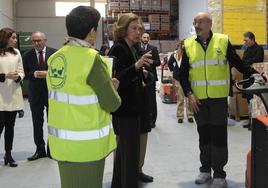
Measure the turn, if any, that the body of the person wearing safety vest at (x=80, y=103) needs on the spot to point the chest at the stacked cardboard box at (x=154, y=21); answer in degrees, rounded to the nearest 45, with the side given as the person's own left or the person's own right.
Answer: approximately 45° to the person's own left

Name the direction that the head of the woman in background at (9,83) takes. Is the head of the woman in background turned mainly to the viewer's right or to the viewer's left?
to the viewer's right

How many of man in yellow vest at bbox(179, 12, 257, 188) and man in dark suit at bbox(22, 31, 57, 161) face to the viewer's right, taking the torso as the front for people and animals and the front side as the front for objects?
0

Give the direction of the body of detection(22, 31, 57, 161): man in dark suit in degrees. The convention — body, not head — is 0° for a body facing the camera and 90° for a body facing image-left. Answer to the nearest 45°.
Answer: approximately 0°

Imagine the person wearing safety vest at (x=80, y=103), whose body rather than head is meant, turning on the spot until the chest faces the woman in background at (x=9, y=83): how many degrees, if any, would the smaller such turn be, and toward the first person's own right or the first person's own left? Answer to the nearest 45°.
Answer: approximately 45° to the first person's own left

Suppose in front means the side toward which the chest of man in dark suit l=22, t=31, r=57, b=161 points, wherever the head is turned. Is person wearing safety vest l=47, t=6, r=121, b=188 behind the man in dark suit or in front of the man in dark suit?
in front

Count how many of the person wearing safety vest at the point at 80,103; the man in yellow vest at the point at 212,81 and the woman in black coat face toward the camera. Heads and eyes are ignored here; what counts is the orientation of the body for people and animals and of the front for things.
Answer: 1
